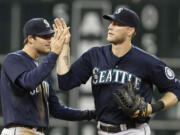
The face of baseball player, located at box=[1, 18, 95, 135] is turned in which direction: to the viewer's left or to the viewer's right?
to the viewer's right

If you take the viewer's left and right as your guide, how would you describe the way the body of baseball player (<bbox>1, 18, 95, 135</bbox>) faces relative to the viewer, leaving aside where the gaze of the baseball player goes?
facing the viewer and to the right of the viewer

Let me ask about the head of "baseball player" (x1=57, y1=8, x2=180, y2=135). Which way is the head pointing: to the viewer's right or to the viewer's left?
to the viewer's left

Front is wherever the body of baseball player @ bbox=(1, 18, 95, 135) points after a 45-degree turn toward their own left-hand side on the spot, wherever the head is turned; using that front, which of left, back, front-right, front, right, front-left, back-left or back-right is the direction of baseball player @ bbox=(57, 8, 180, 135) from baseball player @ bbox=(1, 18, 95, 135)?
front
